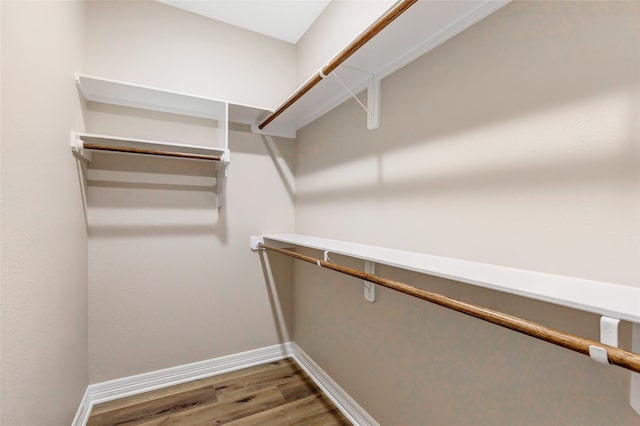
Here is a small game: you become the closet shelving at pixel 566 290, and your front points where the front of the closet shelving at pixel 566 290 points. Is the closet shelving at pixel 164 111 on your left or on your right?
on your right

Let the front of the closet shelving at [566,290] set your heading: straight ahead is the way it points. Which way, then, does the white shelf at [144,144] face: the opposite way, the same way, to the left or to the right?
to the left

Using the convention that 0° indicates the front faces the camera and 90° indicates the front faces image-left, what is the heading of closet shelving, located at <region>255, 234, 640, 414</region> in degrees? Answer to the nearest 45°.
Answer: approximately 45°

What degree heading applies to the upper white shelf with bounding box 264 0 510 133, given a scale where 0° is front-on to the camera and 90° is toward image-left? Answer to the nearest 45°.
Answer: approximately 45°

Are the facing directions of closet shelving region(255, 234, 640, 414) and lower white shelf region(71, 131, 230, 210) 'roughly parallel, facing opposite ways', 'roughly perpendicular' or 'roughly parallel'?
roughly perpendicular

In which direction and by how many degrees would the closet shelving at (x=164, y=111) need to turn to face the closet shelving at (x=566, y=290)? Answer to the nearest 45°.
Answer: approximately 45° to its left

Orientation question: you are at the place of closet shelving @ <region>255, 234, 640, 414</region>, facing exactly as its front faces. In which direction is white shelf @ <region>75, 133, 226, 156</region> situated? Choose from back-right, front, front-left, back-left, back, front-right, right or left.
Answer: front-right
